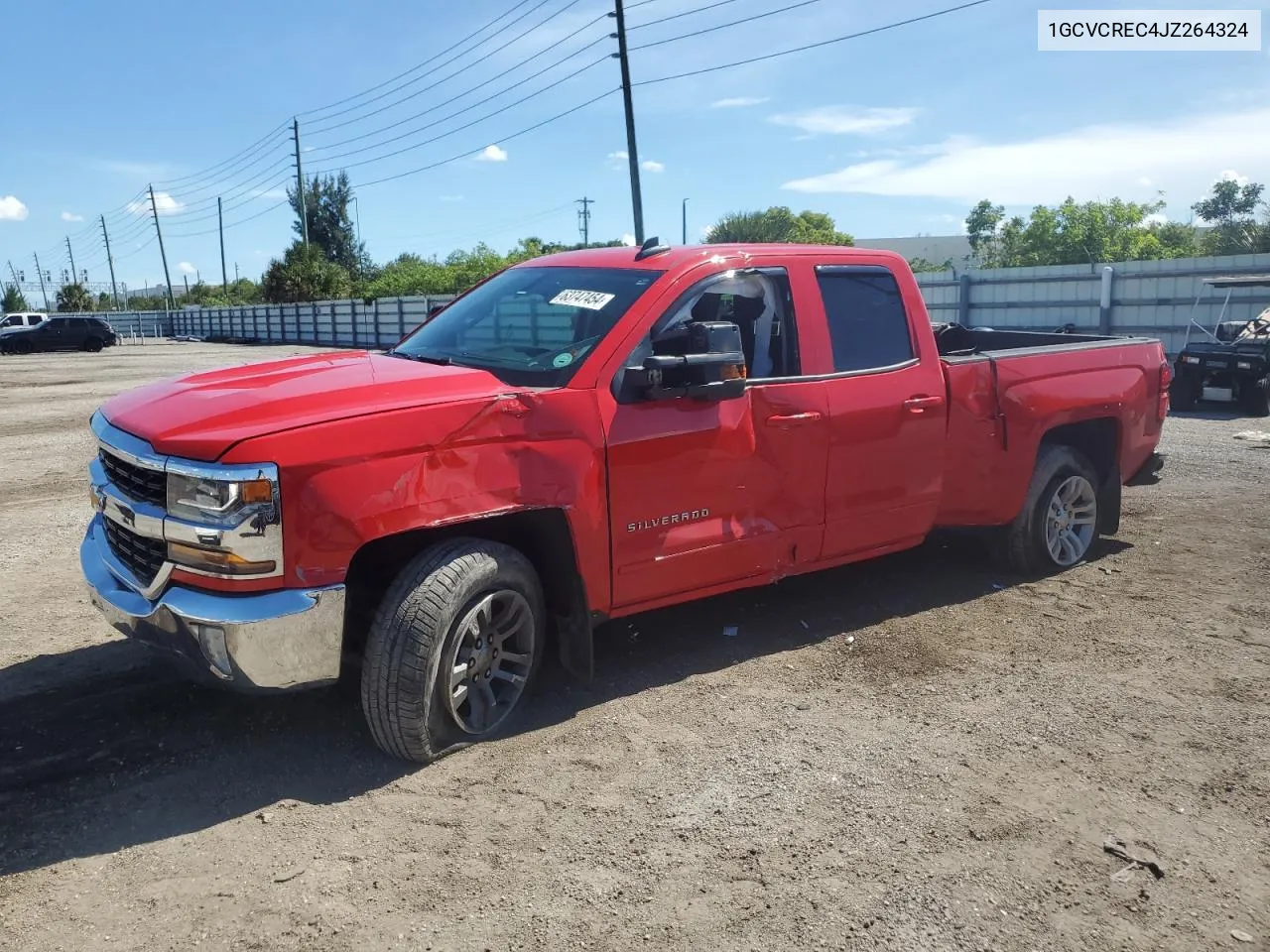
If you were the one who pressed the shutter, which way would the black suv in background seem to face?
facing to the left of the viewer

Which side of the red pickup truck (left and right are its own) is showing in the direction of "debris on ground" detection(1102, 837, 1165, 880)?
left

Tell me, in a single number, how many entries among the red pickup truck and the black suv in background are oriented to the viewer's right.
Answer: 0

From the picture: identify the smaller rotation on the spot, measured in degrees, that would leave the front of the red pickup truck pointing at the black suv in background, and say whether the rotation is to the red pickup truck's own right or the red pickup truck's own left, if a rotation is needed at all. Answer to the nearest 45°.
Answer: approximately 90° to the red pickup truck's own right

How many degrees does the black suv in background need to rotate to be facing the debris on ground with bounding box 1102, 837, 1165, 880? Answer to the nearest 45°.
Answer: approximately 90° to its left

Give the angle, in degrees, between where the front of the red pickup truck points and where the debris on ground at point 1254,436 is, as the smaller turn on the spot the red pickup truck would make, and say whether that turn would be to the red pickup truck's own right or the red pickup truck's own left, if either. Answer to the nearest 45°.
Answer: approximately 180°

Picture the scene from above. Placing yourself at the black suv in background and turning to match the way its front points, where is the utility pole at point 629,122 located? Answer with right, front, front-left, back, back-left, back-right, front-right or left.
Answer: back-left

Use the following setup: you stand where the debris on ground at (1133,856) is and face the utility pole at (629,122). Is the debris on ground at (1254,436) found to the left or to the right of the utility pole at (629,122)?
right
